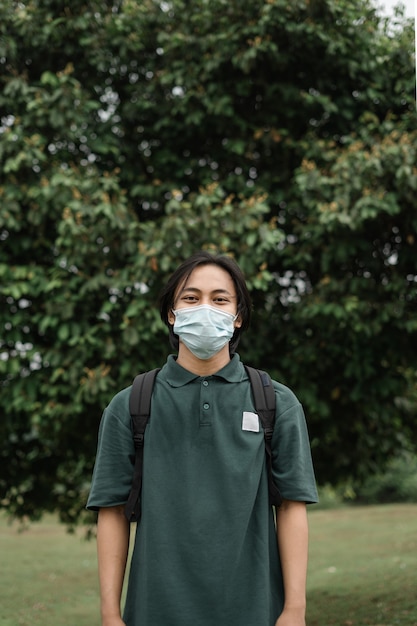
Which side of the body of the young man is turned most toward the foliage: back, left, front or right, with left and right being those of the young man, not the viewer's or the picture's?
back

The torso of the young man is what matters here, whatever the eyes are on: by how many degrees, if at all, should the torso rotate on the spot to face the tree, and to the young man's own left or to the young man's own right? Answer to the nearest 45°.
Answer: approximately 180°

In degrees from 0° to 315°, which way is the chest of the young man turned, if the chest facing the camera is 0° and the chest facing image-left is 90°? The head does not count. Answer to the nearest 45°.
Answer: approximately 0°
